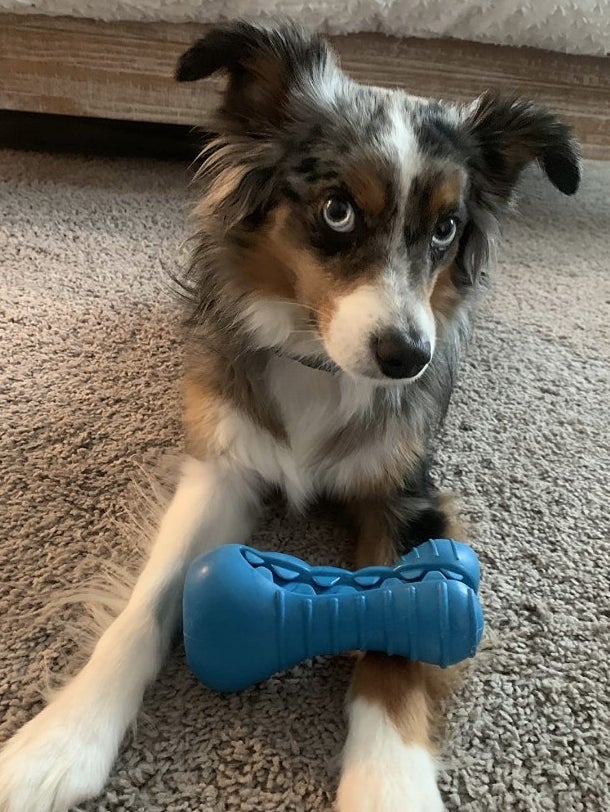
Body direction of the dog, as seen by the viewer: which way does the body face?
toward the camera
